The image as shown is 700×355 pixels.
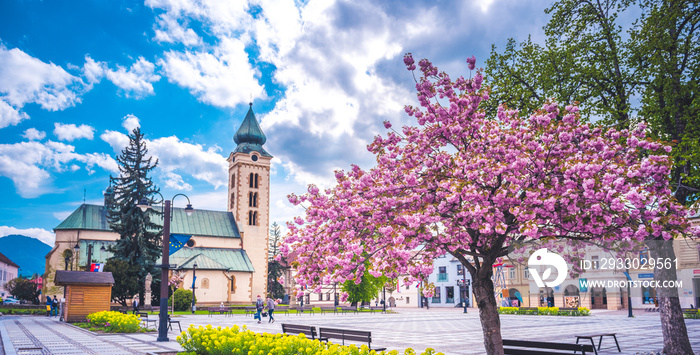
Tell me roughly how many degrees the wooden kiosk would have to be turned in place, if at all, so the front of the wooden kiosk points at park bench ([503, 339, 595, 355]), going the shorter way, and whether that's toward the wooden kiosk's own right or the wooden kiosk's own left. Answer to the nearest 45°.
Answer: approximately 90° to the wooden kiosk's own left

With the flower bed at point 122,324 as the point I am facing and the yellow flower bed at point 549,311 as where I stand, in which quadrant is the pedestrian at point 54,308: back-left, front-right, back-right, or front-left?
front-right

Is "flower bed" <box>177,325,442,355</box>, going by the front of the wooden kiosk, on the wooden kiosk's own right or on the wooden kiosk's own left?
on the wooden kiosk's own left

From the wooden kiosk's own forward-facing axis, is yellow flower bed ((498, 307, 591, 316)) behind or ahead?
behind

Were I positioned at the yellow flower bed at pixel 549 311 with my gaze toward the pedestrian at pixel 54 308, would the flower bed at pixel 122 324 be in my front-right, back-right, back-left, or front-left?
front-left

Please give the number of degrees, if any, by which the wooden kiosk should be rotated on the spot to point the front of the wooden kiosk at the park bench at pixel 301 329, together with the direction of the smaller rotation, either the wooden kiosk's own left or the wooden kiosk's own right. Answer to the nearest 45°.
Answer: approximately 90° to the wooden kiosk's own left

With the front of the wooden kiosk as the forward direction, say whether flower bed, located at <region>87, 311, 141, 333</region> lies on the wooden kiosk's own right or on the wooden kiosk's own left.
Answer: on the wooden kiosk's own left

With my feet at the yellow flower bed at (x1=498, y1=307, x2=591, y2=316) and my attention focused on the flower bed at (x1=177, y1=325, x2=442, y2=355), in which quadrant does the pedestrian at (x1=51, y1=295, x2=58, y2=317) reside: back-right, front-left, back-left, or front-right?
front-right

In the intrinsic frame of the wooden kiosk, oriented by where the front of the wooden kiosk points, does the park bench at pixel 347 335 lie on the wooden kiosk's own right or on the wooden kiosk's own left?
on the wooden kiosk's own left
